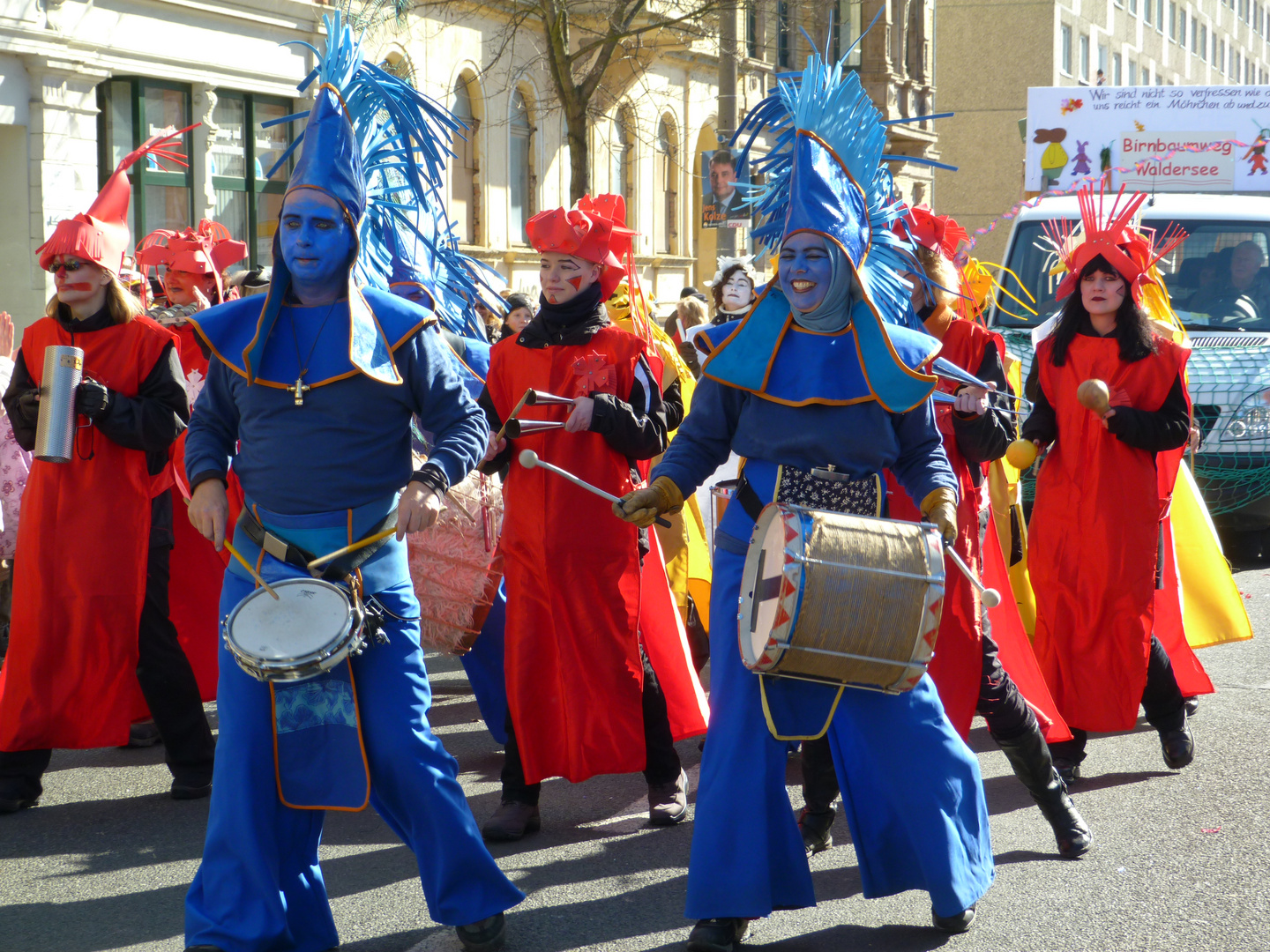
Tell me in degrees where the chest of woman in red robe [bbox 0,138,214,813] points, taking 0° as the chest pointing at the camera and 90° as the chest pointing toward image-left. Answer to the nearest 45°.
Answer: approximately 45°

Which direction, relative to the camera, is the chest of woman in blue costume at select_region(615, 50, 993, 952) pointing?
toward the camera

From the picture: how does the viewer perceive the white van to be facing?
facing the viewer

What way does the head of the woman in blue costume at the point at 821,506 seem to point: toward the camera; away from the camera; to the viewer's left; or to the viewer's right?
toward the camera

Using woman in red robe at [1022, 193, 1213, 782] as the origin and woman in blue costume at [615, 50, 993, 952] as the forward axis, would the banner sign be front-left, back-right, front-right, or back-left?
back-right

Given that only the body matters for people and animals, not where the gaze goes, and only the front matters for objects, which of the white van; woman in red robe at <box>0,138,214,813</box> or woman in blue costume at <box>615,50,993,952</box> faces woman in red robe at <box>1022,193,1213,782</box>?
the white van

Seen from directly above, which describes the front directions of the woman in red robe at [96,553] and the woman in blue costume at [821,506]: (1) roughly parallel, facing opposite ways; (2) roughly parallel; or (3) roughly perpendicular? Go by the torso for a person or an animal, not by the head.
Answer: roughly parallel

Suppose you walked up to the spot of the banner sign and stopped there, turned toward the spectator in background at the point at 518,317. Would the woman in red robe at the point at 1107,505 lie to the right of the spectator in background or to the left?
left

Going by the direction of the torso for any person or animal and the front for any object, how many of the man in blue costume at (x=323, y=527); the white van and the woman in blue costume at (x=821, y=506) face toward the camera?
3

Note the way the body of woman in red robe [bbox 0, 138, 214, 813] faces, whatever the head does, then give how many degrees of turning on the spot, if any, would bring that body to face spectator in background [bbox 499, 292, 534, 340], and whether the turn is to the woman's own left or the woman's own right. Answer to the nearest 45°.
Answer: approximately 180°

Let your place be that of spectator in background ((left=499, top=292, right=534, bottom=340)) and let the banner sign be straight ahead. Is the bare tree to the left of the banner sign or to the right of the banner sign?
left

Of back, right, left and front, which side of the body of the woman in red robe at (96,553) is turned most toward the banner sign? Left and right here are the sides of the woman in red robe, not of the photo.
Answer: back

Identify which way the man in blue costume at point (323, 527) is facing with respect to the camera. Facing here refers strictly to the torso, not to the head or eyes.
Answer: toward the camera

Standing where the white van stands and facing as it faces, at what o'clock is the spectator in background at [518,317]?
The spectator in background is roughly at 2 o'clock from the white van.

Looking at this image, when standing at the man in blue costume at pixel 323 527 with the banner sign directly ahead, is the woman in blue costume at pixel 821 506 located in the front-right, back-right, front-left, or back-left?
front-right
